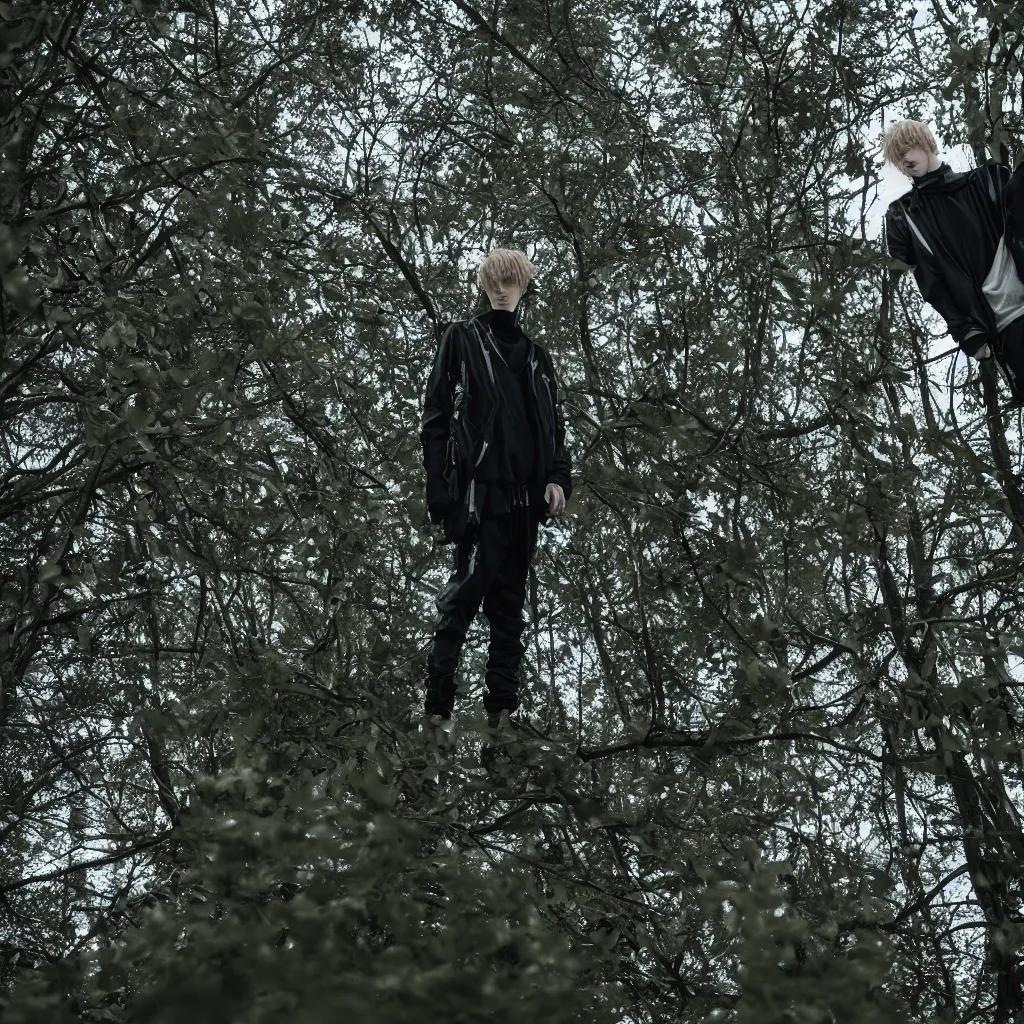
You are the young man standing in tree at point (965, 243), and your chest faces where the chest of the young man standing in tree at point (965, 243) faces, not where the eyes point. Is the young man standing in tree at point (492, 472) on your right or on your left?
on your right

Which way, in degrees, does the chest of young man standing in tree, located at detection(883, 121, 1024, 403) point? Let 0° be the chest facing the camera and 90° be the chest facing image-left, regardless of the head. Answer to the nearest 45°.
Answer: approximately 0°
